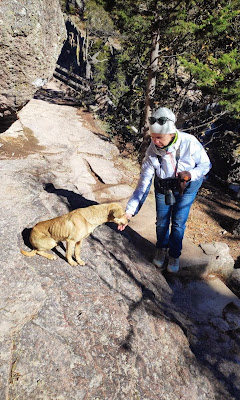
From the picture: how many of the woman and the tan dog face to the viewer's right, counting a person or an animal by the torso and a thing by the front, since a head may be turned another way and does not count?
1

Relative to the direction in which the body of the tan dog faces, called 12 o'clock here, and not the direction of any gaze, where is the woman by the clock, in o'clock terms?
The woman is roughly at 11 o'clock from the tan dog.

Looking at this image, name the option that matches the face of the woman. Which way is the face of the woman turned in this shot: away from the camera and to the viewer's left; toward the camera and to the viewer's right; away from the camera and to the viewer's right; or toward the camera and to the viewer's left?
toward the camera and to the viewer's left

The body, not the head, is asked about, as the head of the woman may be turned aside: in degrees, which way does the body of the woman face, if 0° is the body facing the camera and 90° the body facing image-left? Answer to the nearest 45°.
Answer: approximately 45°

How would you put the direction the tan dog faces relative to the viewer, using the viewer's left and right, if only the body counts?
facing to the right of the viewer
